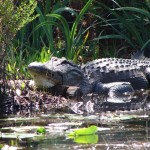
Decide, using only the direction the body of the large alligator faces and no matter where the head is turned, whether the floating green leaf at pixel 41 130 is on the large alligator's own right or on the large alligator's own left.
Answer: on the large alligator's own left

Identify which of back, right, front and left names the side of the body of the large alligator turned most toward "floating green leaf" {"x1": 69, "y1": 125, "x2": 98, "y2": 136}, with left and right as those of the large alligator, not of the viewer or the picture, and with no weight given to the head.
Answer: left

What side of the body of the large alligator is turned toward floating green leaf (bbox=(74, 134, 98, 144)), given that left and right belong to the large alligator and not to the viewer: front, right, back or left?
left

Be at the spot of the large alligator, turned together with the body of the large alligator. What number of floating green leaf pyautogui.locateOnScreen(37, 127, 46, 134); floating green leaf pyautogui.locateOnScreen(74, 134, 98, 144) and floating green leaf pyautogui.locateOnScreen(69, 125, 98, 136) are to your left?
3

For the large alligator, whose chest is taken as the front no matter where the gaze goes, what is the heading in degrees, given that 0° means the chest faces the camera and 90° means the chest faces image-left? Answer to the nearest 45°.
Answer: approximately 90°
